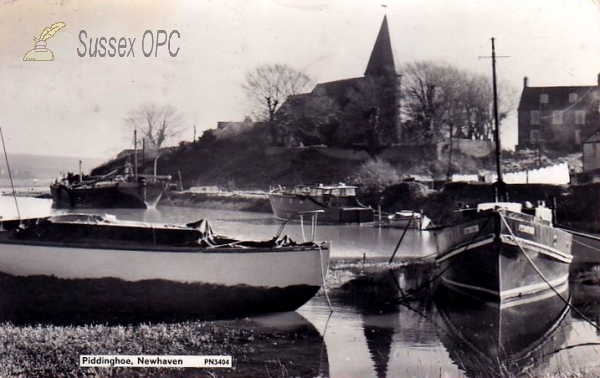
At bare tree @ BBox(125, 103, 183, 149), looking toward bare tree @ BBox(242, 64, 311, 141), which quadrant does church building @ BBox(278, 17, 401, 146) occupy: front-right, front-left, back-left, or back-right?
front-left

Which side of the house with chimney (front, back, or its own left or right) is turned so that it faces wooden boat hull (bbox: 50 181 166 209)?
right

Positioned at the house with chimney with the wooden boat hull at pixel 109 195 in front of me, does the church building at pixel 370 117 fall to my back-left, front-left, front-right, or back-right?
front-right

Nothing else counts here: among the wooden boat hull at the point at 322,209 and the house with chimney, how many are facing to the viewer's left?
1

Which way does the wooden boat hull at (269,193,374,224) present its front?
to the viewer's left

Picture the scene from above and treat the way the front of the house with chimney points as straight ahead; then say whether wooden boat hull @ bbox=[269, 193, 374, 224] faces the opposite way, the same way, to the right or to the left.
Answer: to the right

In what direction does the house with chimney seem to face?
toward the camera

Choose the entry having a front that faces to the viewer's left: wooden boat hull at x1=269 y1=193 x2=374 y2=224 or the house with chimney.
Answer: the wooden boat hull

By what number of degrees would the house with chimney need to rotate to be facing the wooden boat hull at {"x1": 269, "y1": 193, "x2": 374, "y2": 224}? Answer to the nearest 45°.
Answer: approximately 45° to its right

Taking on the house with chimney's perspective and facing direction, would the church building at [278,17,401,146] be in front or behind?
behind
